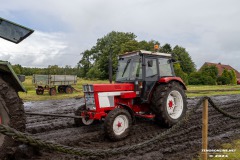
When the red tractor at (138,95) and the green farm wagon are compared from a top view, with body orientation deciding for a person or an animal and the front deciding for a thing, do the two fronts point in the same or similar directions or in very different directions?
same or similar directions

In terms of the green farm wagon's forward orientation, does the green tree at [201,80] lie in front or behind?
behind

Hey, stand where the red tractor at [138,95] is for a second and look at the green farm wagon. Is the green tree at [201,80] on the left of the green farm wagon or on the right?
right

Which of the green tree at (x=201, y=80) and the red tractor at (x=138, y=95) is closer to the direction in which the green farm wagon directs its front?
the red tractor

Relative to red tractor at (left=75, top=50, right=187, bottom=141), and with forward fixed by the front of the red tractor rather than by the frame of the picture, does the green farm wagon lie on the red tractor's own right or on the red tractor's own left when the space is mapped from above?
on the red tractor's own right

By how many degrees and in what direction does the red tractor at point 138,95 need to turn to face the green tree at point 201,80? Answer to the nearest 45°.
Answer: approximately 135° to its right

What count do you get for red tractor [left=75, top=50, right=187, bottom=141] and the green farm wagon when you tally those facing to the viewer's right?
0

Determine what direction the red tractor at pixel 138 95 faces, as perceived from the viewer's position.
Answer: facing the viewer and to the left of the viewer

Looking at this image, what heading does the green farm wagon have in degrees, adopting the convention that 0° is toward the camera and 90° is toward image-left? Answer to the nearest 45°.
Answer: approximately 45°

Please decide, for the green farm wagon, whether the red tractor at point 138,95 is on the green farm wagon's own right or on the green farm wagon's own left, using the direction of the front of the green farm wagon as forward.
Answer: on the green farm wagon's own right
